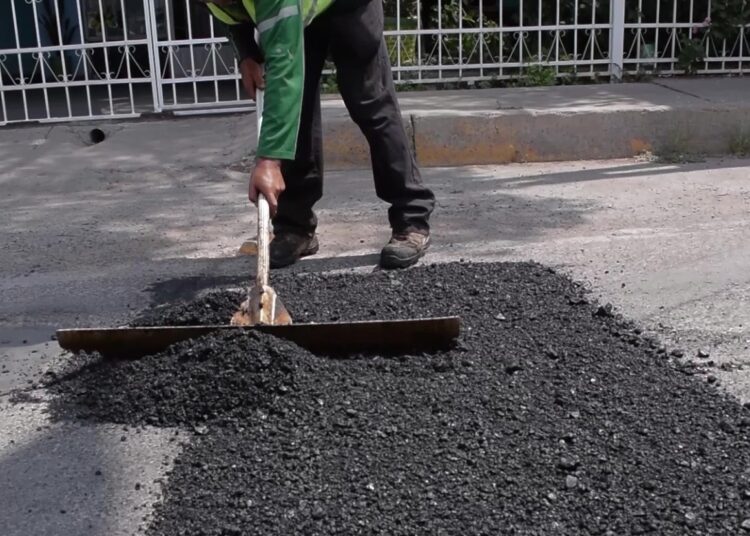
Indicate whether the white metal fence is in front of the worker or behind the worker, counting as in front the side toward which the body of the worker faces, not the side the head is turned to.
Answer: behind

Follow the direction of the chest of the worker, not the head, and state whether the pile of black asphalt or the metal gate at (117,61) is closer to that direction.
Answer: the pile of black asphalt

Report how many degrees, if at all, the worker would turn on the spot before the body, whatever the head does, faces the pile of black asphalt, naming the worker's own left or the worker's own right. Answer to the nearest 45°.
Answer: approximately 45° to the worker's own left

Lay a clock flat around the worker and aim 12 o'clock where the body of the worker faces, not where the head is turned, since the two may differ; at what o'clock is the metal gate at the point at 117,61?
The metal gate is roughly at 4 o'clock from the worker.

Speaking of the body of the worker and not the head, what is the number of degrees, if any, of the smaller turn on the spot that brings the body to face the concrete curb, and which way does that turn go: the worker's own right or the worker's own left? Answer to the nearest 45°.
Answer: approximately 180°

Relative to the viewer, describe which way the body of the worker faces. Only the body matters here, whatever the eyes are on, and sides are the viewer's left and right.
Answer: facing the viewer and to the left of the viewer

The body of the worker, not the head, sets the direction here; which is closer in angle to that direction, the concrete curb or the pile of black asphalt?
the pile of black asphalt
